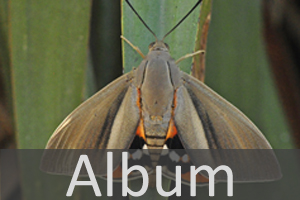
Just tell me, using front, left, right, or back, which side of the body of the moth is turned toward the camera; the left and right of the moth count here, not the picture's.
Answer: back
